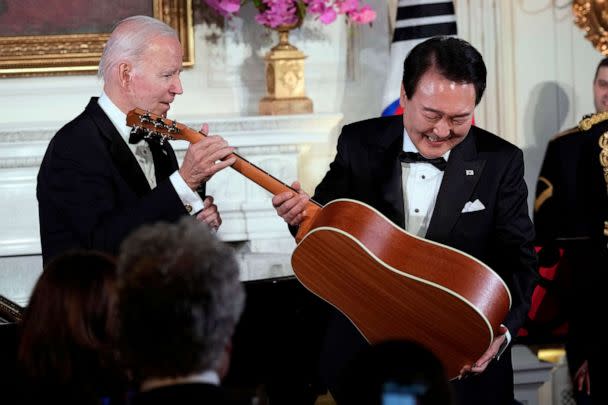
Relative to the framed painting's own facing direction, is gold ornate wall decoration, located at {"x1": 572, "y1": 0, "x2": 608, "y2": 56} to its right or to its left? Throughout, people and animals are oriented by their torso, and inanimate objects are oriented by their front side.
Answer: on its left

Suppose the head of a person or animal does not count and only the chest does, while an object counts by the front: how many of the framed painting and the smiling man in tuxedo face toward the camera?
2

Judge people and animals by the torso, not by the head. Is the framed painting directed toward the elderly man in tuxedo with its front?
yes

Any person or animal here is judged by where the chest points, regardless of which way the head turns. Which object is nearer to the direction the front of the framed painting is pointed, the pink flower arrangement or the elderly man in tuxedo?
the elderly man in tuxedo

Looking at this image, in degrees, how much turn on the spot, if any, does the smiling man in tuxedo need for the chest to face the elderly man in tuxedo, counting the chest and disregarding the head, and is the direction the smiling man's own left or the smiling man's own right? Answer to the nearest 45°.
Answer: approximately 90° to the smiling man's own right

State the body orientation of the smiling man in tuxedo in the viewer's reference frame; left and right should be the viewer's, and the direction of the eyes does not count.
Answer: facing the viewer

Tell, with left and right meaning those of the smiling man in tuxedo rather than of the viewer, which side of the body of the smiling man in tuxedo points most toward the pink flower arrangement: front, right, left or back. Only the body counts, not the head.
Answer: back

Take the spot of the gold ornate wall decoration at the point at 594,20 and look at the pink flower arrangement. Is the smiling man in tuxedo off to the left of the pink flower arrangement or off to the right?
left

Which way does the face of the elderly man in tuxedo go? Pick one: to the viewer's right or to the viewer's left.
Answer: to the viewer's right

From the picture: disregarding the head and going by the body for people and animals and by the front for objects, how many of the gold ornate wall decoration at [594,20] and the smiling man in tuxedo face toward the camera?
2

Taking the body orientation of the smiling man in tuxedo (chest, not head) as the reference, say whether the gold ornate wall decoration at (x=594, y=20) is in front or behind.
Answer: behind

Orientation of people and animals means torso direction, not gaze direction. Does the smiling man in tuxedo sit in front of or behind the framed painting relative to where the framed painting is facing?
in front

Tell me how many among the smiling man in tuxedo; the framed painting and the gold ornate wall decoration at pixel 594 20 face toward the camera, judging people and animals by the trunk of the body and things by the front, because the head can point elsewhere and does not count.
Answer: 3

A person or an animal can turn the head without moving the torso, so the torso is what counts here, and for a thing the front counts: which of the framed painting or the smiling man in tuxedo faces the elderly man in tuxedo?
the framed painting
